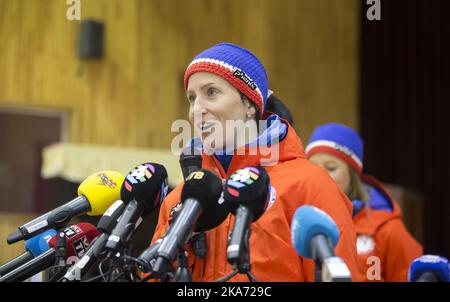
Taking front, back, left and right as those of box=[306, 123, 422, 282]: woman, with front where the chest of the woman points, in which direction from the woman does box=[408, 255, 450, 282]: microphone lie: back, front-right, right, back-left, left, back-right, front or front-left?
front-left

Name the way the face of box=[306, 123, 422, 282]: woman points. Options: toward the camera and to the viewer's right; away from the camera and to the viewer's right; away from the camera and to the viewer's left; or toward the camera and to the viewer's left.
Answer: toward the camera and to the viewer's left

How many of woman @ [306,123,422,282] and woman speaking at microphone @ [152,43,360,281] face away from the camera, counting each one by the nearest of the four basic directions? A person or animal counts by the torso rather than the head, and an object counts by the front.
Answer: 0

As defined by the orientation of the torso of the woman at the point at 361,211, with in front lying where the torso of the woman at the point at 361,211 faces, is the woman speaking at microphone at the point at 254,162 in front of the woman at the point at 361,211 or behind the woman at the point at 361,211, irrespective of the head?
in front

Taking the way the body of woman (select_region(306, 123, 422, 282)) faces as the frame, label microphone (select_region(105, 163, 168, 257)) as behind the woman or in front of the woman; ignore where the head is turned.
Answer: in front

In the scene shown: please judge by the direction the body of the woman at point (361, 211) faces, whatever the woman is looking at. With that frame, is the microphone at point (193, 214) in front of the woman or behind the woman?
in front

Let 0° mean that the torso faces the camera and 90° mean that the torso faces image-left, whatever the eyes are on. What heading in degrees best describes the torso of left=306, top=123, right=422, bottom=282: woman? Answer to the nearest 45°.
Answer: approximately 45°
